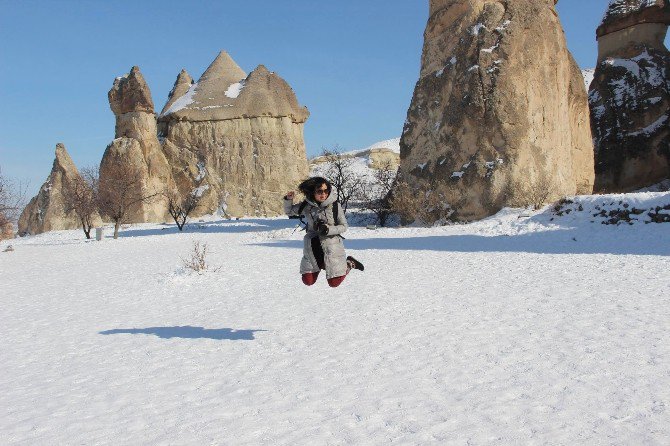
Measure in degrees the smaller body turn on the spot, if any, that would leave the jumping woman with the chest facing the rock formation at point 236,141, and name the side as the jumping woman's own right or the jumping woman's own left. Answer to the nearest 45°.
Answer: approximately 180°

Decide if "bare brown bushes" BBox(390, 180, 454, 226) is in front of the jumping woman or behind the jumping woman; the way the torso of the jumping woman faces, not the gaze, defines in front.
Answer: behind

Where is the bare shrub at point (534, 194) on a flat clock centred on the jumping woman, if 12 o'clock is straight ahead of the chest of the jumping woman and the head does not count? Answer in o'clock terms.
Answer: The bare shrub is roughly at 7 o'clock from the jumping woman.

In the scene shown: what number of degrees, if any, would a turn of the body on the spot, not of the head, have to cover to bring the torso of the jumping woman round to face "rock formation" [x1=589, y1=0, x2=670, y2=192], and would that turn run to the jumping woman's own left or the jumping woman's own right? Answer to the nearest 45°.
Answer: approximately 135° to the jumping woman's own left

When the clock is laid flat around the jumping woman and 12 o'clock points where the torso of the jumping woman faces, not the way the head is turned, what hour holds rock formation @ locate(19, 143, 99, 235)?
The rock formation is roughly at 5 o'clock from the jumping woman.

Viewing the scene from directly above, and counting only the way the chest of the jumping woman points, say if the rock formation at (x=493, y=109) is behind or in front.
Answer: behind

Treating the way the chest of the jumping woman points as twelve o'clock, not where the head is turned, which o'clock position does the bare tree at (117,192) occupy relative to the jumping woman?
The bare tree is roughly at 5 o'clock from the jumping woman.

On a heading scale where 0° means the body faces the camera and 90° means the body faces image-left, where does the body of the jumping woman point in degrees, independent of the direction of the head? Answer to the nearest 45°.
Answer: approximately 0°
